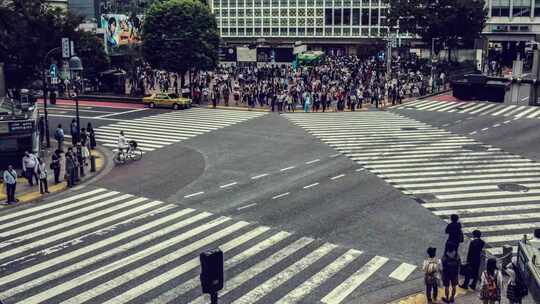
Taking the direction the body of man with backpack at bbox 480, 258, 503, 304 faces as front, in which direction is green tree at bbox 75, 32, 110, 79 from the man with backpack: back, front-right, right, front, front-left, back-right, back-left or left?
front-left

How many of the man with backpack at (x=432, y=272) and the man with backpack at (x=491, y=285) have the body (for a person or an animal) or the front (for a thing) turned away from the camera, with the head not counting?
2

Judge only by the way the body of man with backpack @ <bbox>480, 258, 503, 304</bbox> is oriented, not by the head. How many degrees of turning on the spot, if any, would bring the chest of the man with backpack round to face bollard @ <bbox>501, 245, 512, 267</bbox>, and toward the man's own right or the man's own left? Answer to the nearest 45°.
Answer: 0° — they already face it

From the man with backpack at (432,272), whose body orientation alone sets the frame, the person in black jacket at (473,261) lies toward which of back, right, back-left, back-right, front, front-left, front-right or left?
front-right

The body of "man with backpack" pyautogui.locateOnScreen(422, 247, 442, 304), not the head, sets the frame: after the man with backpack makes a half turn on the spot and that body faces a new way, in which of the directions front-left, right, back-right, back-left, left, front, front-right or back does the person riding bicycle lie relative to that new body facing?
back-right

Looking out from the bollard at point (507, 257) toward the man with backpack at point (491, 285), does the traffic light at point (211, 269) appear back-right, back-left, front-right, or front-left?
front-right

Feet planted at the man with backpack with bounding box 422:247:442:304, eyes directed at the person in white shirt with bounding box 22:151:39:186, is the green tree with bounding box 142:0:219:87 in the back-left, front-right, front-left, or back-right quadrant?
front-right

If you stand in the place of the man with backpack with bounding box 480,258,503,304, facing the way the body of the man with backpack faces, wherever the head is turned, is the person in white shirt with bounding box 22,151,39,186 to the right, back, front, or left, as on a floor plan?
left

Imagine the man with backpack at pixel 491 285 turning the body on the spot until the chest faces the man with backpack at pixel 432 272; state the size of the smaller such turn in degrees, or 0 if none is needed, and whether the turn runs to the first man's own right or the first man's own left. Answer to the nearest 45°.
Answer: approximately 90° to the first man's own left

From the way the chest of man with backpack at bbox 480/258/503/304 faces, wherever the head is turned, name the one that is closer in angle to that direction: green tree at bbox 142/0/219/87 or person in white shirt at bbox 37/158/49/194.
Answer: the green tree

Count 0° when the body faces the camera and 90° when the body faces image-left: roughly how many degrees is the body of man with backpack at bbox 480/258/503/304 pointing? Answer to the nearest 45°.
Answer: approximately 180°

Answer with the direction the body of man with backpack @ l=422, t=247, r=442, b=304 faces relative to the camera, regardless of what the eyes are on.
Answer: away from the camera

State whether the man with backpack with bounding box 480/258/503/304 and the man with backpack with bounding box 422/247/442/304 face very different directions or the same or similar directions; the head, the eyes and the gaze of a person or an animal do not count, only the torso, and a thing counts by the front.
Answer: same or similar directions

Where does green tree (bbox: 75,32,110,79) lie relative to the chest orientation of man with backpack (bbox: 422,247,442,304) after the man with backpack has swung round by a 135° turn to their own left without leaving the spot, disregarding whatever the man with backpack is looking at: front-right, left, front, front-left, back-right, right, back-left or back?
right
